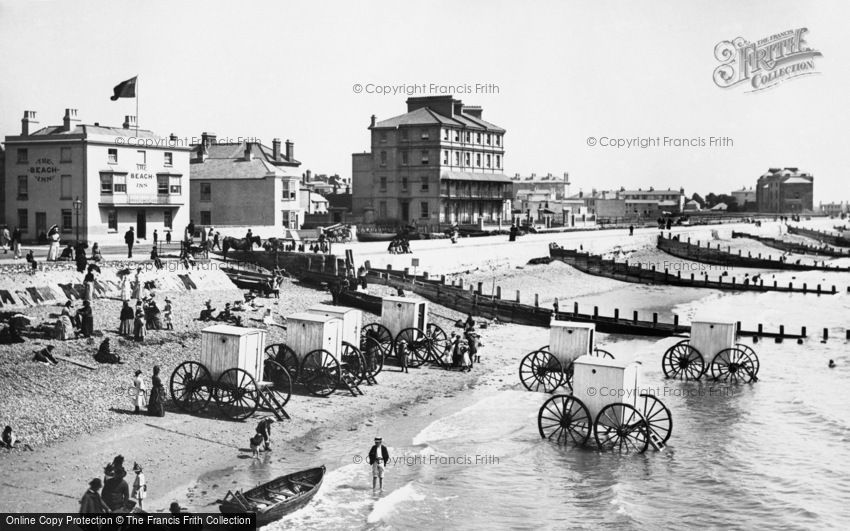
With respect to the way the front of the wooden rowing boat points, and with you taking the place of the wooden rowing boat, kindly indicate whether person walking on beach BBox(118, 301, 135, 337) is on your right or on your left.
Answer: on your left

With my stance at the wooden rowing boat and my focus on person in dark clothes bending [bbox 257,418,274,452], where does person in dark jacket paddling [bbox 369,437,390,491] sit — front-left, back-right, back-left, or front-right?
front-right

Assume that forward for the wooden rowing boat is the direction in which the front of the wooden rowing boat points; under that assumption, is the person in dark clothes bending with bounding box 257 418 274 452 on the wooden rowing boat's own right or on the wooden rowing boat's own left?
on the wooden rowing boat's own left

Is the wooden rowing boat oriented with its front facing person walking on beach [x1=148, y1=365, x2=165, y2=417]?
no

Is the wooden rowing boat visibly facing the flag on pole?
no

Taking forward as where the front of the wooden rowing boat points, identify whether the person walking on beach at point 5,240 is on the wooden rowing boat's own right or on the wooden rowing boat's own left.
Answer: on the wooden rowing boat's own left

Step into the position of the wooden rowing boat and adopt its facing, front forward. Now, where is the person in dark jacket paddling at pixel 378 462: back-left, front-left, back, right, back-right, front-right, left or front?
front

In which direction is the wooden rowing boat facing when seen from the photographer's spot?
facing away from the viewer and to the right of the viewer

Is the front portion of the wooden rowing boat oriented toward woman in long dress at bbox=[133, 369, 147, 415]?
no
